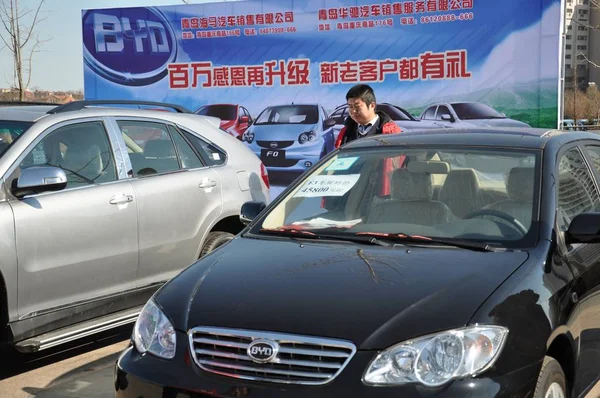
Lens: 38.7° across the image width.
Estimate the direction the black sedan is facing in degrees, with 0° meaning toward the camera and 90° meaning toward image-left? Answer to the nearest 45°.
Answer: approximately 45°

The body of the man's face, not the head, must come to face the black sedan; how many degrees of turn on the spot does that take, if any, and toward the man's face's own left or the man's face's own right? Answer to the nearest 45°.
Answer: approximately 45° to the man's face's own left

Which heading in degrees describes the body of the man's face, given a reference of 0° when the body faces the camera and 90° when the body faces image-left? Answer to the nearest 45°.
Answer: approximately 45°

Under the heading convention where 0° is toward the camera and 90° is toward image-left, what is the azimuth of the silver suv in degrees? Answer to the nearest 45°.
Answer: approximately 45°

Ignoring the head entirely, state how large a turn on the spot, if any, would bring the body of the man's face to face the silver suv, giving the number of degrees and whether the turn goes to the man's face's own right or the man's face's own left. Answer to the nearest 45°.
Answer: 0° — they already face it
